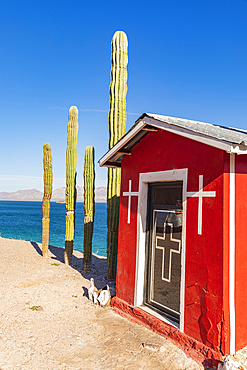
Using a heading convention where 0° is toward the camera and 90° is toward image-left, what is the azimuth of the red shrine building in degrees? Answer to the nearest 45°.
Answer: approximately 45°

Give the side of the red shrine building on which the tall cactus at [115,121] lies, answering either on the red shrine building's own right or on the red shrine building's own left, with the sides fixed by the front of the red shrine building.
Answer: on the red shrine building's own right

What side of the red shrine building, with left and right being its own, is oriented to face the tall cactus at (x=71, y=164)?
right

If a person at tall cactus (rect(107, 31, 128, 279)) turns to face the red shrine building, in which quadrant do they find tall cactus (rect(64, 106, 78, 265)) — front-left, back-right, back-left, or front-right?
back-right

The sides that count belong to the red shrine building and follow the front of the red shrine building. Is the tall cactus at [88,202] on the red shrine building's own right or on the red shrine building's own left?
on the red shrine building's own right
